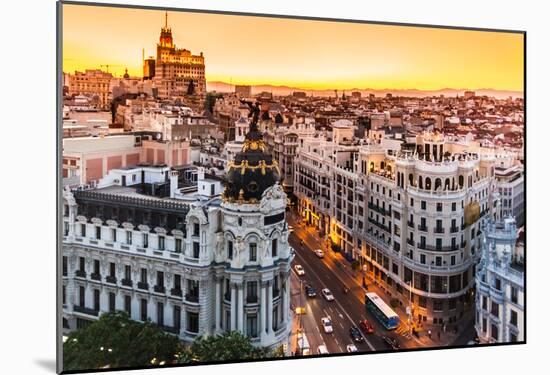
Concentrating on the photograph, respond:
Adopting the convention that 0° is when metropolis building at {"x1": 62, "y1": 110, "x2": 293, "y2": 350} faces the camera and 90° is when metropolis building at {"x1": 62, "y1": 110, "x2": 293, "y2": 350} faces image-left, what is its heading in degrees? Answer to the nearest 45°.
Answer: approximately 315°

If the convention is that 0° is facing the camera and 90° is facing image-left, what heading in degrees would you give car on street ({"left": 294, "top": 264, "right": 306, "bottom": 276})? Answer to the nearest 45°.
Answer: approximately 315°

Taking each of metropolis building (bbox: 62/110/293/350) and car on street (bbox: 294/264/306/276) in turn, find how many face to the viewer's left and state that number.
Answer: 0
